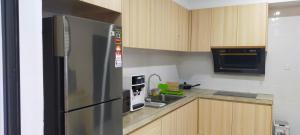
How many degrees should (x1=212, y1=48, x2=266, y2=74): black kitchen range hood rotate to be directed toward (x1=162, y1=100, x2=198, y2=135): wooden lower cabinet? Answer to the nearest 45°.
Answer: approximately 45° to its right

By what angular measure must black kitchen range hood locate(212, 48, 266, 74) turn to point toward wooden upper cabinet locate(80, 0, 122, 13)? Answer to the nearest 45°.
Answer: approximately 45° to its right

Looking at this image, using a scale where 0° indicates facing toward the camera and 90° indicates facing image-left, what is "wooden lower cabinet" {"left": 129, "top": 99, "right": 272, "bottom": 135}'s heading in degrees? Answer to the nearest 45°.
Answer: approximately 0°

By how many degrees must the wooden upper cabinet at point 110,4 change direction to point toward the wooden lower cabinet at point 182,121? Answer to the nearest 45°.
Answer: approximately 90° to its left

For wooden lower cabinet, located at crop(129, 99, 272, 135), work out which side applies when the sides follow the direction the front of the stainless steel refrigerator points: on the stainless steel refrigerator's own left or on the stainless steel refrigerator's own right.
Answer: on the stainless steel refrigerator's own left

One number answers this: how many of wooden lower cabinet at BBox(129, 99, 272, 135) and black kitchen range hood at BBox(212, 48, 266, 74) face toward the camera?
2

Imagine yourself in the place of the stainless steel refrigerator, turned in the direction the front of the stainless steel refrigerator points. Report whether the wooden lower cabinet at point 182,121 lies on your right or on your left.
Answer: on your left
